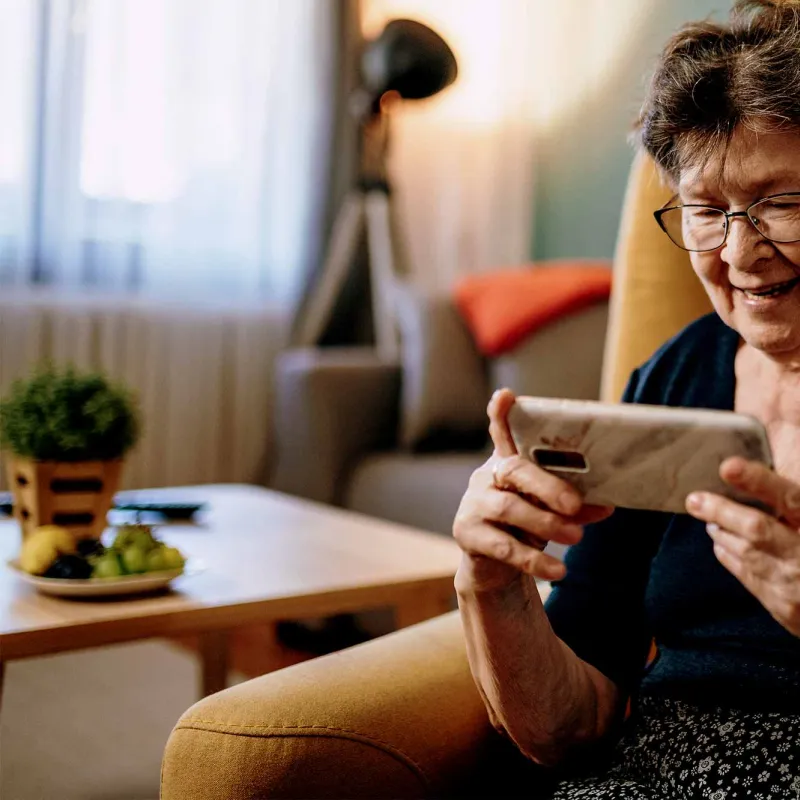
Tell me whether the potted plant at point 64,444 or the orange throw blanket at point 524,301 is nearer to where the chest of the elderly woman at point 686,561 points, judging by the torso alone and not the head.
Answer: the potted plant

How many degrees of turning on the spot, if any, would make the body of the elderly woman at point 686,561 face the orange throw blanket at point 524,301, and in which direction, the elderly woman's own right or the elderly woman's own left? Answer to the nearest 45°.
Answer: approximately 135° to the elderly woman's own right

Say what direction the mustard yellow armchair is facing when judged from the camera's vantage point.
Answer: facing the viewer and to the left of the viewer

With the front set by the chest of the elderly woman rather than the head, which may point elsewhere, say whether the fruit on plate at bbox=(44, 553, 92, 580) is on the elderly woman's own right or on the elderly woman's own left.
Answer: on the elderly woman's own right

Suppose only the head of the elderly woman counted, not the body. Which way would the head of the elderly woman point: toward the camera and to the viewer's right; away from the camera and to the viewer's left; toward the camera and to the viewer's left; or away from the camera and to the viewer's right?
toward the camera and to the viewer's left
